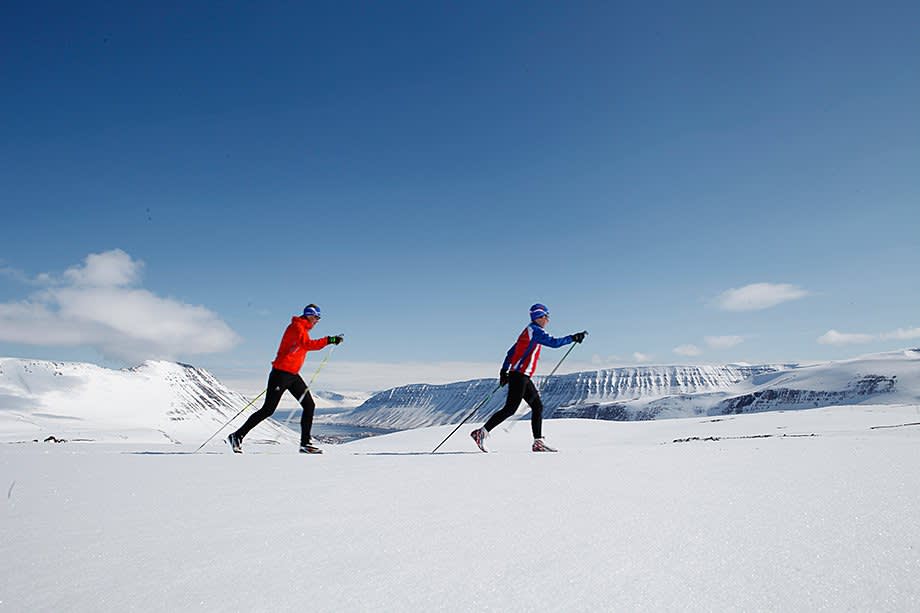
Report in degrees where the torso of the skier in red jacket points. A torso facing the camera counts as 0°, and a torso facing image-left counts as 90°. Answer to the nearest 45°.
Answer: approximately 270°

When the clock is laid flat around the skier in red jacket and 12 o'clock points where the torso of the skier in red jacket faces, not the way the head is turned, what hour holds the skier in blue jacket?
The skier in blue jacket is roughly at 1 o'clock from the skier in red jacket.

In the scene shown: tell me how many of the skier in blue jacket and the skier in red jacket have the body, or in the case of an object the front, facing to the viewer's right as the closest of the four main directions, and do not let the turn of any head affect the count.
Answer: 2

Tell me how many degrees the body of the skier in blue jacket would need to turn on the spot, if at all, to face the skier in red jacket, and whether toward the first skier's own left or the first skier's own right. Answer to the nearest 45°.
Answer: approximately 180°

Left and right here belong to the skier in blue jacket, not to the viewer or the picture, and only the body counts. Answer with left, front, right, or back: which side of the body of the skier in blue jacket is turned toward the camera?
right

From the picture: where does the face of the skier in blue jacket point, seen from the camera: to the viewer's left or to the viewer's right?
to the viewer's right
